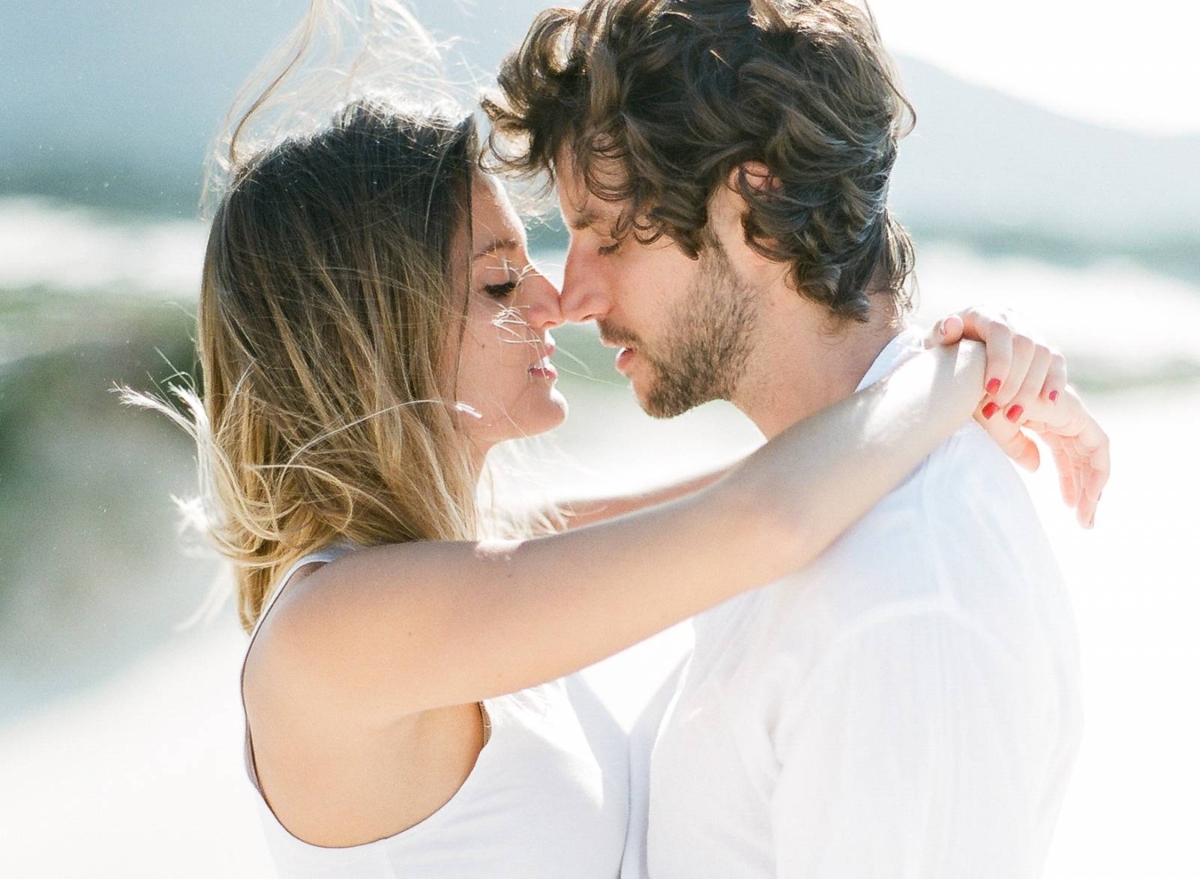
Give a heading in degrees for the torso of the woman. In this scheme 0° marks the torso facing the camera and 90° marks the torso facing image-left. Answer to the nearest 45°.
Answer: approximately 270°

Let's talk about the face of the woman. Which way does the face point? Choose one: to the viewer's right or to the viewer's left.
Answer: to the viewer's right

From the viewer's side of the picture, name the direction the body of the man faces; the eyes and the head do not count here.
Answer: to the viewer's left

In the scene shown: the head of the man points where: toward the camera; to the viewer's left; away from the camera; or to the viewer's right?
to the viewer's left

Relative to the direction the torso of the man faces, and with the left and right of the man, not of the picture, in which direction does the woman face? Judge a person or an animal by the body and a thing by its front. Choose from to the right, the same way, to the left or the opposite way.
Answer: the opposite way
